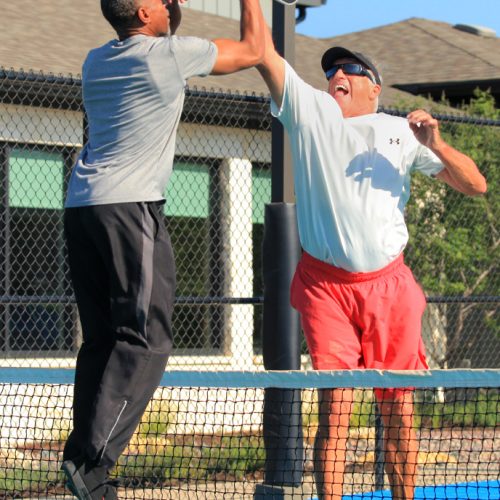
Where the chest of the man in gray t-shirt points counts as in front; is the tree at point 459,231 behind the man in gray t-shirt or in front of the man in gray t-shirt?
in front

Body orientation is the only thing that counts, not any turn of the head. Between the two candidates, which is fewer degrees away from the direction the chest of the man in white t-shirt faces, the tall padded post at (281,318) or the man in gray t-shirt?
the man in gray t-shirt

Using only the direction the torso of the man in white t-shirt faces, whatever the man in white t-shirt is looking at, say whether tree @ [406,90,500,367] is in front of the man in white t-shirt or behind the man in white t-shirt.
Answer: behind

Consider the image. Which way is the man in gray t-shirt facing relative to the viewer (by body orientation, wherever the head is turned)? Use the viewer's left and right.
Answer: facing away from the viewer and to the right of the viewer

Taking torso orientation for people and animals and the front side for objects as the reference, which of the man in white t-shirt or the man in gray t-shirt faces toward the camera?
the man in white t-shirt

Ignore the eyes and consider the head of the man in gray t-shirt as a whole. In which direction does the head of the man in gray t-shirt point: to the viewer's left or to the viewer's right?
to the viewer's right

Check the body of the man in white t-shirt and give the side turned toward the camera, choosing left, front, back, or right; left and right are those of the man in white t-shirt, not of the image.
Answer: front

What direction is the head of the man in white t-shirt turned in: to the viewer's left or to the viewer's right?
to the viewer's left

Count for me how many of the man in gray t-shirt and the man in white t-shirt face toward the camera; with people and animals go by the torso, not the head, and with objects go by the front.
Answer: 1

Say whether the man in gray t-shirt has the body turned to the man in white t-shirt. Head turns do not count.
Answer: yes
